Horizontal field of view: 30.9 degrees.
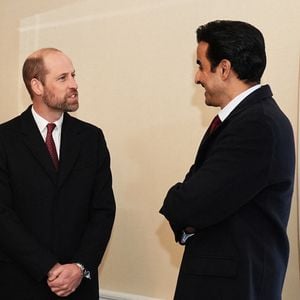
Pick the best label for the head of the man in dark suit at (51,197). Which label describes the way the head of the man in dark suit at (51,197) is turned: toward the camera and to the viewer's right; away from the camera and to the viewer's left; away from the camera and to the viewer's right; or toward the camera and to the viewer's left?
toward the camera and to the viewer's right

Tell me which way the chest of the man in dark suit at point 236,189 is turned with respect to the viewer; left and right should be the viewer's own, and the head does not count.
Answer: facing to the left of the viewer

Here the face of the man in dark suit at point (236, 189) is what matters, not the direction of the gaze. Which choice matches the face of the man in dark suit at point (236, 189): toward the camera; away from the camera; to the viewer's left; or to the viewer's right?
to the viewer's left

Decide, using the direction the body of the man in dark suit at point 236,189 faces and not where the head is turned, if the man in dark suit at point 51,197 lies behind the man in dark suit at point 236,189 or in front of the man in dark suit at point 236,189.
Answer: in front
